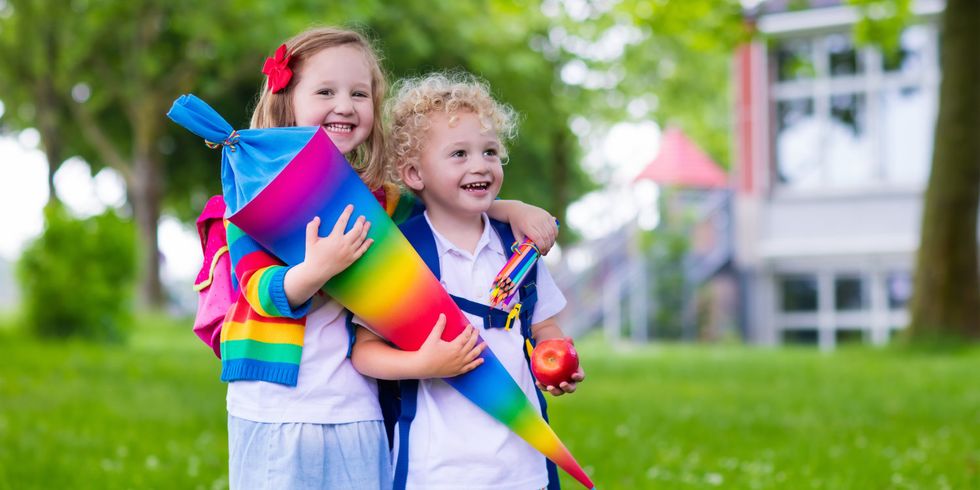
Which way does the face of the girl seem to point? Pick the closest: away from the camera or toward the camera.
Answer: toward the camera

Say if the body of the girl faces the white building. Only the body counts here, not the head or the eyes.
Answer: no

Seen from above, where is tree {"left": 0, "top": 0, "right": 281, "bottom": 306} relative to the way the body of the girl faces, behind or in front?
behind

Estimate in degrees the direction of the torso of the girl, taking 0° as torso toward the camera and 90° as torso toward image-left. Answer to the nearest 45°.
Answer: approximately 315°

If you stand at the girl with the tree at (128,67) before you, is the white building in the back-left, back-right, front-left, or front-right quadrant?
front-right
